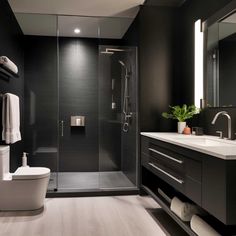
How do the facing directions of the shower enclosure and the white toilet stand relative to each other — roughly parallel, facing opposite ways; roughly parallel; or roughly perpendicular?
roughly perpendicular

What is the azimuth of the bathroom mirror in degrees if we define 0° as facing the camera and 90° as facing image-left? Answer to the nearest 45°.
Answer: approximately 45°

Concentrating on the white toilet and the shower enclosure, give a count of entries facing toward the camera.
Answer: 1

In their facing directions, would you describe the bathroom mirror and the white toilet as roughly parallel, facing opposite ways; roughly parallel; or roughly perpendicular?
roughly parallel, facing opposite ways

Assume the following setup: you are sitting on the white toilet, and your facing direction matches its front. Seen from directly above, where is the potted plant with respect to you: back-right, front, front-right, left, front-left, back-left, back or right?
front

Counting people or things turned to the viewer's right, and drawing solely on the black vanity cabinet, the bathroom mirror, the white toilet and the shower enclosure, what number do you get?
1

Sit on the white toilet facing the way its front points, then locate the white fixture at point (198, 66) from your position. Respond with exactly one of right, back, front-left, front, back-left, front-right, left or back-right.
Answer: front

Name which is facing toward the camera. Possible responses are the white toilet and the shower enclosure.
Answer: the shower enclosure

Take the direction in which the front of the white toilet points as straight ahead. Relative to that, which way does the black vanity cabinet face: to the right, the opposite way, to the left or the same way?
the opposite way

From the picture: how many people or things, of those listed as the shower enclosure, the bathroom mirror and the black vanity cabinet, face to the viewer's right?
0

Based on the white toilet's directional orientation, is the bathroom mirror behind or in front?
in front

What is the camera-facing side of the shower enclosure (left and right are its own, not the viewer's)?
front

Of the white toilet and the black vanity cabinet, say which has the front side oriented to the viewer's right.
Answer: the white toilet
